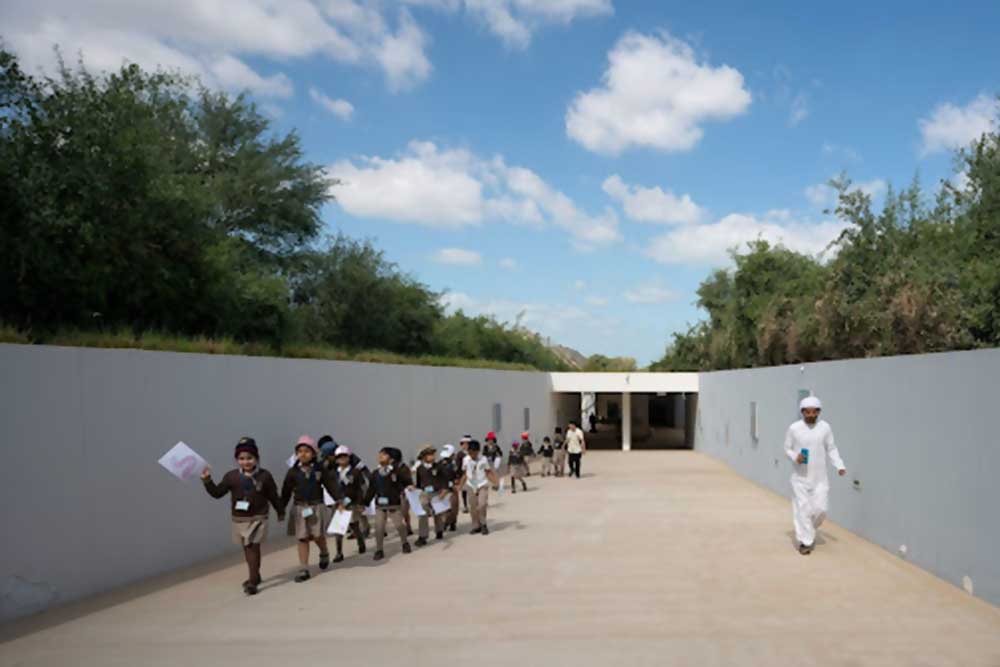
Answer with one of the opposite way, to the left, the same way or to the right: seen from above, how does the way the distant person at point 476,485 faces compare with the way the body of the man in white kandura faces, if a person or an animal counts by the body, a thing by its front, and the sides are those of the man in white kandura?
the same way

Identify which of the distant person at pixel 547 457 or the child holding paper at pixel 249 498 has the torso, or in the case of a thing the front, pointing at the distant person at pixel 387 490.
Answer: the distant person at pixel 547 457

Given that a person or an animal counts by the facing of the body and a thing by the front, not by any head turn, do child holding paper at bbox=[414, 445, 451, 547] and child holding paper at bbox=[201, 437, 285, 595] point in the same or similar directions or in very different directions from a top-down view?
same or similar directions

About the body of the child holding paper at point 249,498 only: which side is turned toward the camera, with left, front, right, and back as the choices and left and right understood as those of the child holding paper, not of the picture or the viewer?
front

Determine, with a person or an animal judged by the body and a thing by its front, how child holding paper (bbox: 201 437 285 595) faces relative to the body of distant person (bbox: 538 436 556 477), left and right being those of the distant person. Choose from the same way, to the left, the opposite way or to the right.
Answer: the same way

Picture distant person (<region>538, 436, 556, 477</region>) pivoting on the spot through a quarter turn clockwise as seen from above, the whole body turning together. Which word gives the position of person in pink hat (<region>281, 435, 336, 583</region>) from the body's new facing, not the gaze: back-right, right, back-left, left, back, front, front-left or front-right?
left

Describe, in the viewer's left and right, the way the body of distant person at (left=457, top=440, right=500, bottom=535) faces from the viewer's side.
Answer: facing the viewer

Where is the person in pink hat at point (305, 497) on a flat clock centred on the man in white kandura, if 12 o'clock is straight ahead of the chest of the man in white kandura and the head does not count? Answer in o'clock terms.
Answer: The person in pink hat is roughly at 2 o'clock from the man in white kandura.

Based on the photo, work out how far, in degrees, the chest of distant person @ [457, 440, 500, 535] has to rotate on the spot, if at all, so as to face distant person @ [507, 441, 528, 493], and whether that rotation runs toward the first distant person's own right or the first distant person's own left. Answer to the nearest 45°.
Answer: approximately 180°

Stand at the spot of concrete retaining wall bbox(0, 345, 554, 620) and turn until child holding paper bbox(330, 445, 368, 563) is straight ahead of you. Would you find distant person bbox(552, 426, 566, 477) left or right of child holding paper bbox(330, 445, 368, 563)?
left

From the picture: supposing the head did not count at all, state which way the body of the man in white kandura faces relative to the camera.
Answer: toward the camera

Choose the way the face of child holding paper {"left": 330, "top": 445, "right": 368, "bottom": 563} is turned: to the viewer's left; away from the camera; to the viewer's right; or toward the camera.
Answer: toward the camera

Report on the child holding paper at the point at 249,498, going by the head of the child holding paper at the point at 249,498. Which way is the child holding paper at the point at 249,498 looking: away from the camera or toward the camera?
toward the camera

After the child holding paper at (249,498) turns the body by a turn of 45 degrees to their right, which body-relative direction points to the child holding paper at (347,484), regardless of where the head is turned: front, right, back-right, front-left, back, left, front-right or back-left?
back

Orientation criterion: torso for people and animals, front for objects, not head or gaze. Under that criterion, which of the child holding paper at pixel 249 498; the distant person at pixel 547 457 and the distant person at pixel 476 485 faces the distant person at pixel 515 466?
the distant person at pixel 547 457

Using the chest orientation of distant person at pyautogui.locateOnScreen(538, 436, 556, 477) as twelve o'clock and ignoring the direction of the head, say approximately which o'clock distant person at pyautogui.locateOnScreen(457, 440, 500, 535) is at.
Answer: distant person at pyautogui.locateOnScreen(457, 440, 500, 535) is roughly at 12 o'clock from distant person at pyautogui.locateOnScreen(538, 436, 556, 477).

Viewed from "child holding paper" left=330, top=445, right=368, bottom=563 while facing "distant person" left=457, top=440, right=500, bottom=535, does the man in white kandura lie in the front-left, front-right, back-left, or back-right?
front-right

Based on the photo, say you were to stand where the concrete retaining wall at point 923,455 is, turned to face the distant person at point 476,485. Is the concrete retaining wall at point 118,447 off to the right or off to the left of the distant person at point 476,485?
left
